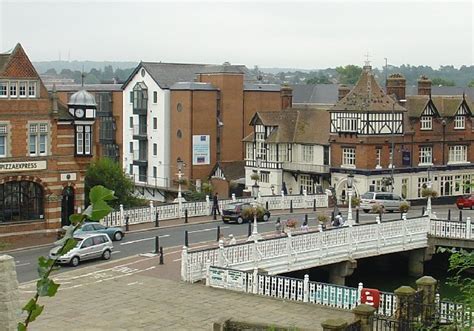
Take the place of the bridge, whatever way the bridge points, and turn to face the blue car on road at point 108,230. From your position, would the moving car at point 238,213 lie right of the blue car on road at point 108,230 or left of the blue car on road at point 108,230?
right

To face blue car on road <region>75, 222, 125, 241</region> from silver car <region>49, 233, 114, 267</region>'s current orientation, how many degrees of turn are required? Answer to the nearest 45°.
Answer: approximately 135° to its right

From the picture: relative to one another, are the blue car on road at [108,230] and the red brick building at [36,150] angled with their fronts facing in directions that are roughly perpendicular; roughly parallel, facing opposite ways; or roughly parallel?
roughly perpendicular

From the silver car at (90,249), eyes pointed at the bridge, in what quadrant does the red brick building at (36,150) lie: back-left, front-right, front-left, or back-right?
back-left

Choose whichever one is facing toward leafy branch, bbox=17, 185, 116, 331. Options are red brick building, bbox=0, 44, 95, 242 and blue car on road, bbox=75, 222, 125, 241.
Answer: the red brick building

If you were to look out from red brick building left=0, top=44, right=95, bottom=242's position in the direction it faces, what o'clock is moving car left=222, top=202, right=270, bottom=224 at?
The moving car is roughly at 9 o'clock from the red brick building.

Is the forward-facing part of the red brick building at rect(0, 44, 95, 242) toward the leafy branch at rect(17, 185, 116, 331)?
yes

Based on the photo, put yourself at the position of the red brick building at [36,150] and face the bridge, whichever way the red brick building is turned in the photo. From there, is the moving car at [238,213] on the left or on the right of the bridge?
left

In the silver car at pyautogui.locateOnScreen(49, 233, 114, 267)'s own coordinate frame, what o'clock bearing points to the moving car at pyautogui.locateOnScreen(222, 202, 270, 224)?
The moving car is roughly at 6 o'clock from the silver car.

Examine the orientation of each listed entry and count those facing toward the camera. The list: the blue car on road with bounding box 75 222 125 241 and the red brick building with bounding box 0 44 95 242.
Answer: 1

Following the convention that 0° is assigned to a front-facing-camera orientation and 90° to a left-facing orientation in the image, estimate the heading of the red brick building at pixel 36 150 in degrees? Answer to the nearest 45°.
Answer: approximately 0°
